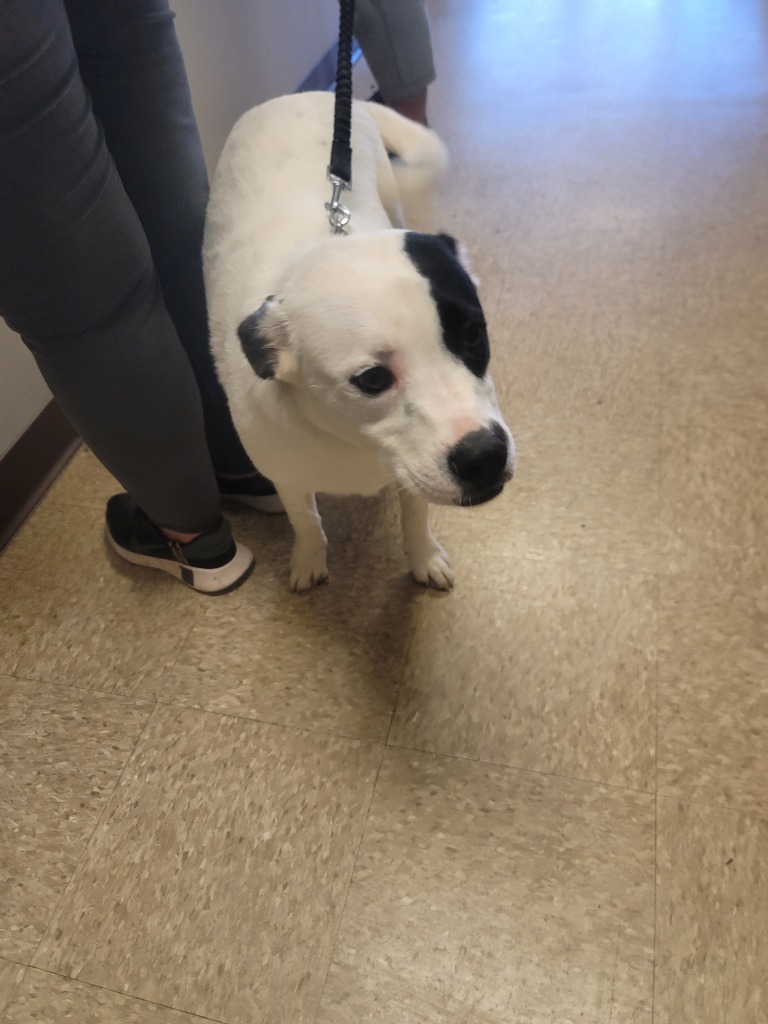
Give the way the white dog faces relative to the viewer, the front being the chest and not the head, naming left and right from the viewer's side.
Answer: facing the viewer
